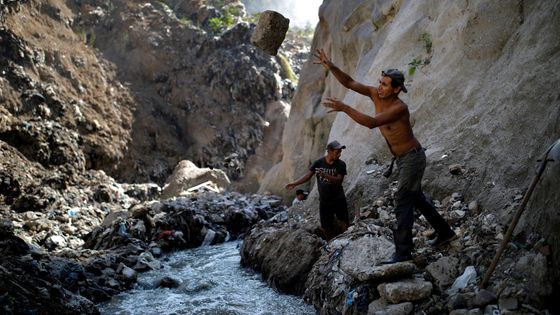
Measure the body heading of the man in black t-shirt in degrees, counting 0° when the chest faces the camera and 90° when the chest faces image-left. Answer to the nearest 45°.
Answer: approximately 0°

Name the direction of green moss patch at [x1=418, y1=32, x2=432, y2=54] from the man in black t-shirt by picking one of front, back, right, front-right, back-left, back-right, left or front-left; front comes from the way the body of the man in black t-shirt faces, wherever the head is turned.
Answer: back-left

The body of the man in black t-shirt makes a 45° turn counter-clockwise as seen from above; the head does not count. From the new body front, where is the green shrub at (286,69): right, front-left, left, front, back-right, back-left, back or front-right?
back-left
